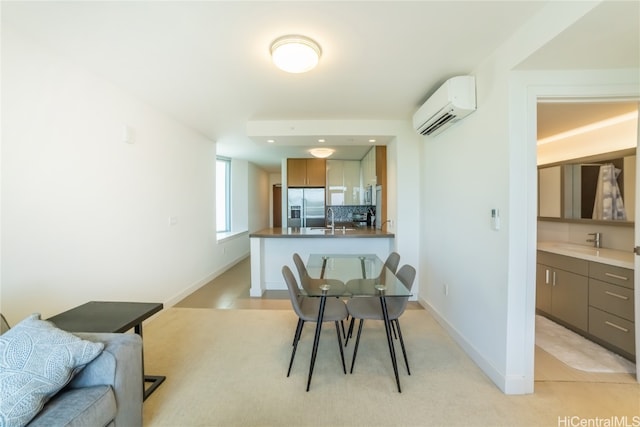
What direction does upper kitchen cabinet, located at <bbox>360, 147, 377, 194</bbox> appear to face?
to the viewer's left

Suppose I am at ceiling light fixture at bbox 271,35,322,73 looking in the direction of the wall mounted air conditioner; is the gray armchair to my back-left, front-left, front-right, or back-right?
back-right

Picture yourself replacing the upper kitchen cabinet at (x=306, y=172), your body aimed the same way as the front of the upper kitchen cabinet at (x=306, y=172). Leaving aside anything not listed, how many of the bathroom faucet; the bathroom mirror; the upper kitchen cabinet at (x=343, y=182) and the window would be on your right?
1

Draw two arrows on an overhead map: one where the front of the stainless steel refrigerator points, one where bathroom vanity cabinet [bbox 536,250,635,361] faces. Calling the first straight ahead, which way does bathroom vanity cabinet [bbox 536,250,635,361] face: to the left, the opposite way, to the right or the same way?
to the right

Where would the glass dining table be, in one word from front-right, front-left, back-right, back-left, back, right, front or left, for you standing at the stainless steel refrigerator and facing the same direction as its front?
front

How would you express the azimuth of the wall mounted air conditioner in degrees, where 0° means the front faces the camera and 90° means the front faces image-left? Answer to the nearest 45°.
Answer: approximately 45°

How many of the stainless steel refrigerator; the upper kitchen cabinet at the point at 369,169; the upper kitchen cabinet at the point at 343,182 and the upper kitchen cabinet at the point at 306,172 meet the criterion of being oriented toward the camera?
3

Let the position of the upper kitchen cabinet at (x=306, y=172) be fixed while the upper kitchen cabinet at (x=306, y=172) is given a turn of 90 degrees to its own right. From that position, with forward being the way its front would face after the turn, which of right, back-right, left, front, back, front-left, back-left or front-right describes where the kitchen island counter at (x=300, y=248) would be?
left

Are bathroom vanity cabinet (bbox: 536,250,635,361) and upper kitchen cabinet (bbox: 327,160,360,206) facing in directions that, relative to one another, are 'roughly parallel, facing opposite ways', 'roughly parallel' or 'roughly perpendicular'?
roughly perpendicular

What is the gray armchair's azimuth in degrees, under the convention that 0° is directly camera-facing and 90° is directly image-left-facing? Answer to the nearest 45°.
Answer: approximately 315°

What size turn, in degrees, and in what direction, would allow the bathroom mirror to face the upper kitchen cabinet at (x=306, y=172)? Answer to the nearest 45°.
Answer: approximately 45° to its right

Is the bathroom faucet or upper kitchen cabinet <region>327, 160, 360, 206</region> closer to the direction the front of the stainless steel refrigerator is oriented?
the bathroom faucet

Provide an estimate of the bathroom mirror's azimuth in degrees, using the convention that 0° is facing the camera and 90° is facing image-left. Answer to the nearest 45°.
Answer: approximately 45°

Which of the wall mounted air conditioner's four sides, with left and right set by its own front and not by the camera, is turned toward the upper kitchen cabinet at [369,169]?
right

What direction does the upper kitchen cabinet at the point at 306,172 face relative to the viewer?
toward the camera

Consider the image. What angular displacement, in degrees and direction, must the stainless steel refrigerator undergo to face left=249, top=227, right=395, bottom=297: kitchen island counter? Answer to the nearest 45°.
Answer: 0° — it already faces it

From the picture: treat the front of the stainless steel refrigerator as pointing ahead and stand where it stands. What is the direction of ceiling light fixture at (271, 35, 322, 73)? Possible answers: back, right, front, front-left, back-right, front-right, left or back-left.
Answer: front
